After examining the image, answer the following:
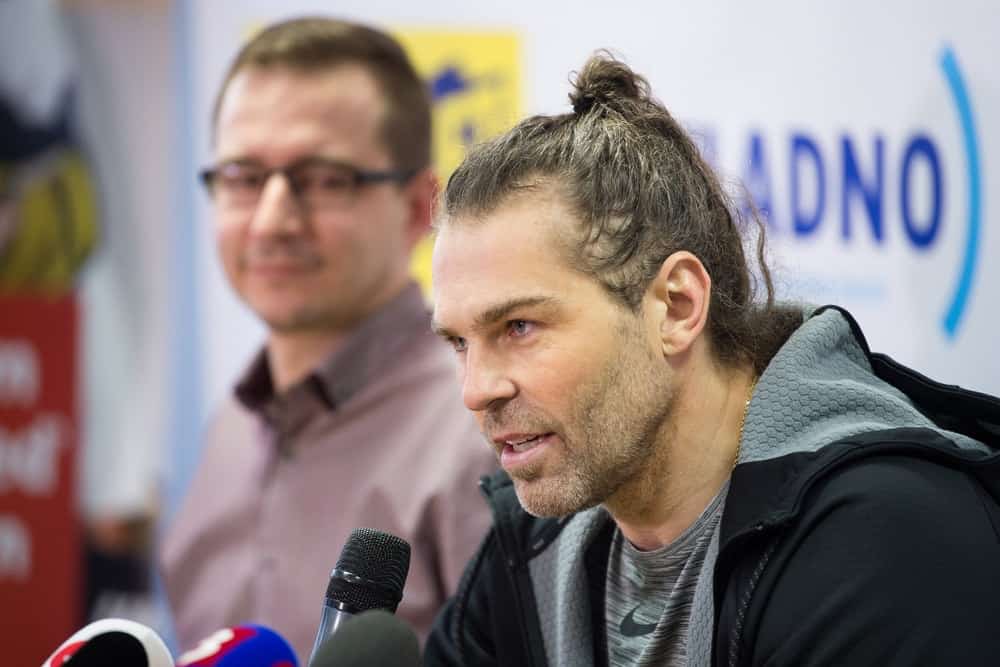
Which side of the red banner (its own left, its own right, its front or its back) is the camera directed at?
front

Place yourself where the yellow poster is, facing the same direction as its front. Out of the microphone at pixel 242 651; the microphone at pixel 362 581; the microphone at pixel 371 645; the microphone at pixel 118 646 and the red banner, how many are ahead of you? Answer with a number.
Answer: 4

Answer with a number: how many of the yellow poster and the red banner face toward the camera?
2

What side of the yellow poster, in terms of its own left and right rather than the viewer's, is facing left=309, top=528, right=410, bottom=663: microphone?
front

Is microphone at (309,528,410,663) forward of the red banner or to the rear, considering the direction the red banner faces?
forward

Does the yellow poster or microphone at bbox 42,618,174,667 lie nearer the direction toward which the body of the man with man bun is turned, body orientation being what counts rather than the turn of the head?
the microphone

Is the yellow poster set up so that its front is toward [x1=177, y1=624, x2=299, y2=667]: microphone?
yes

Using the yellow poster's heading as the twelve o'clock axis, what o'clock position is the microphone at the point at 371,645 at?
The microphone is roughly at 12 o'clock from the yellow poster.

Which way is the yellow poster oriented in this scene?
toward the camera

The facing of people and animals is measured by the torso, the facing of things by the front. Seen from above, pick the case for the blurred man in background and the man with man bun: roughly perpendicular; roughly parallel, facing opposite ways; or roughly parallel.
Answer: roughly parallel

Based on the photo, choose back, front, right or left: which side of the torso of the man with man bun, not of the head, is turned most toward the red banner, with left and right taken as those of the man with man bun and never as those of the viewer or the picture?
right

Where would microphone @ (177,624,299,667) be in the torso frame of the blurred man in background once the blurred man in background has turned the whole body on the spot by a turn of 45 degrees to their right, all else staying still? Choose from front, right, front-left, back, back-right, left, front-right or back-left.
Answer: left

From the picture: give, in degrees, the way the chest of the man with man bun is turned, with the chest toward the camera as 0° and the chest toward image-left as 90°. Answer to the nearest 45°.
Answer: approximately 45°

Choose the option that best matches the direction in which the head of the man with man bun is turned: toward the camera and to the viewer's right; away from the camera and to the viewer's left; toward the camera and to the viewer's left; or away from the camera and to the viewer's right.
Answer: toward the camera and to the viewer's left

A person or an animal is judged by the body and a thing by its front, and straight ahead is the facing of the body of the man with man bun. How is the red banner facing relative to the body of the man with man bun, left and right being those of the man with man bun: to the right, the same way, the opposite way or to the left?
to the left

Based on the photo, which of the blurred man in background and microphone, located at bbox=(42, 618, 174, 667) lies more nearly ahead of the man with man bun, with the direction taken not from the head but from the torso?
the microphone

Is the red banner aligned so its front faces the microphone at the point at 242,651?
yes

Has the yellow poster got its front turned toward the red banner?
no
